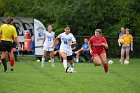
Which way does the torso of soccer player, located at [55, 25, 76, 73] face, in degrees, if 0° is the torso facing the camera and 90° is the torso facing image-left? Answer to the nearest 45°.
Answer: approximately 0°

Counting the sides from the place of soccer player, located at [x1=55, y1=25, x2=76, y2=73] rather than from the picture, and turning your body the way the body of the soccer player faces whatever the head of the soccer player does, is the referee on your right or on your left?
on your right

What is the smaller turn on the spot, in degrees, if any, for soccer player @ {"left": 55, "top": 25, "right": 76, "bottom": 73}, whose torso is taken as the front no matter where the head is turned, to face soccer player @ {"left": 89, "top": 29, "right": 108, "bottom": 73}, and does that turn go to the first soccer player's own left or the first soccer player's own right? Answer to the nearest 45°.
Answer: approximately 45° to the first soccer player's own left
